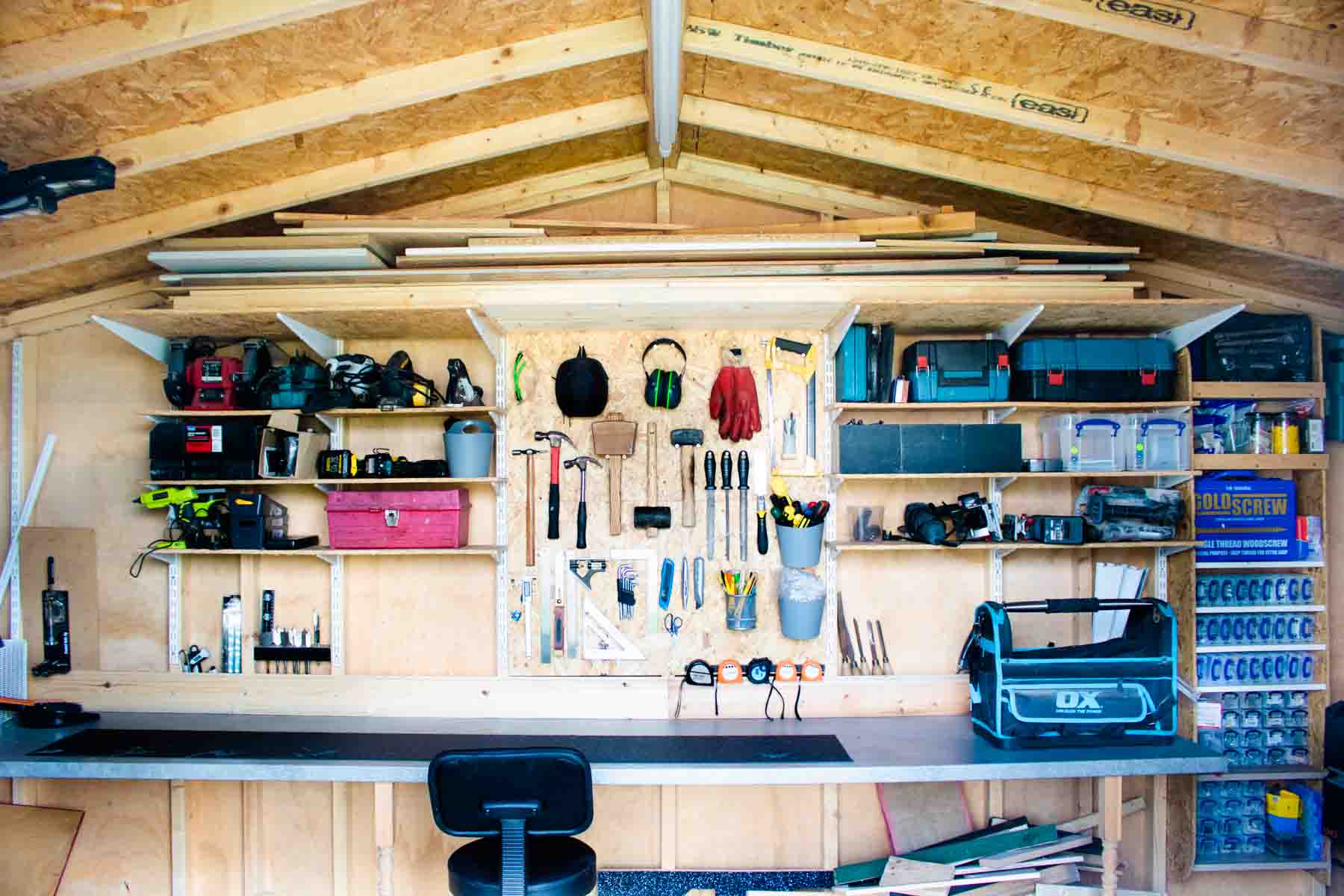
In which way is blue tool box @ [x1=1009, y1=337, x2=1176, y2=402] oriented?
toward the camera

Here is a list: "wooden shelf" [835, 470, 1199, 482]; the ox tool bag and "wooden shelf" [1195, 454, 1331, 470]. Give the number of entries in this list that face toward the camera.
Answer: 3

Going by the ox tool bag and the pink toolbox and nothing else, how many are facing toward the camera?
2

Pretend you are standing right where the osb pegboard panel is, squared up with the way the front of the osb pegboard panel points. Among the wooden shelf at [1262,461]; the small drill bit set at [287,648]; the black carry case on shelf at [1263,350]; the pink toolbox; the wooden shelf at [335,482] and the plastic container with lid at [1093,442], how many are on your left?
3

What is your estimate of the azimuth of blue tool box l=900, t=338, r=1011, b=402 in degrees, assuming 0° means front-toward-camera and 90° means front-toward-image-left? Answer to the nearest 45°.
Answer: approximately 0°

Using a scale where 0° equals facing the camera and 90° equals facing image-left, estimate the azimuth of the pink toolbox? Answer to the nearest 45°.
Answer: approximately 0°

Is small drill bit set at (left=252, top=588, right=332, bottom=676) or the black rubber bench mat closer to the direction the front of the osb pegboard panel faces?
the black rubber bench mat

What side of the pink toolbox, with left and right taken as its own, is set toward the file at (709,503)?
left

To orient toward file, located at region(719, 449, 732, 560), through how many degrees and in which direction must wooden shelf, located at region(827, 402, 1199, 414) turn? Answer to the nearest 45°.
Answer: approximately 90° to its right

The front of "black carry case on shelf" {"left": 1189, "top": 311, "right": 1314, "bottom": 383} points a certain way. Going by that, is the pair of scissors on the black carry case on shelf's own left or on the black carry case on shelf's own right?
on the black carry case on shelf's own right
